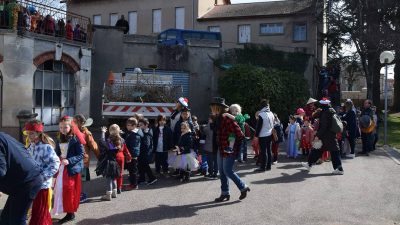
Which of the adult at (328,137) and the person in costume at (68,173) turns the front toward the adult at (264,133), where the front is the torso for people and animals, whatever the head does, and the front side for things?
the adult at (328,137)

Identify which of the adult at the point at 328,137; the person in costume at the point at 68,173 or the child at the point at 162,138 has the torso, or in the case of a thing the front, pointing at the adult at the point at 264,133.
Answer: the adult at the point at 328,137

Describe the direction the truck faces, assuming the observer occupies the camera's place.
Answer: facing away from the viewer

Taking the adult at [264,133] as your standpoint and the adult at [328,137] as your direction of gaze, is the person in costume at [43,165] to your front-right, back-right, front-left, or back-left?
back-right

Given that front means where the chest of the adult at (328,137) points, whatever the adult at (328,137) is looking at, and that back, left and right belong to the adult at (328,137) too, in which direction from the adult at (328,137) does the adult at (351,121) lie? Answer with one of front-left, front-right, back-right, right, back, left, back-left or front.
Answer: right

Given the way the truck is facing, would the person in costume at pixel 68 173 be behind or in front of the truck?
behind

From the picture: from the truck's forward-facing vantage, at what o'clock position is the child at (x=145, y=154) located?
The child is roughly at 6 o'clock from the truck.

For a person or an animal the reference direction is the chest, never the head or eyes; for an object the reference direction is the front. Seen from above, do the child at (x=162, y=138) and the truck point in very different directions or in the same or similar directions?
very different directions
